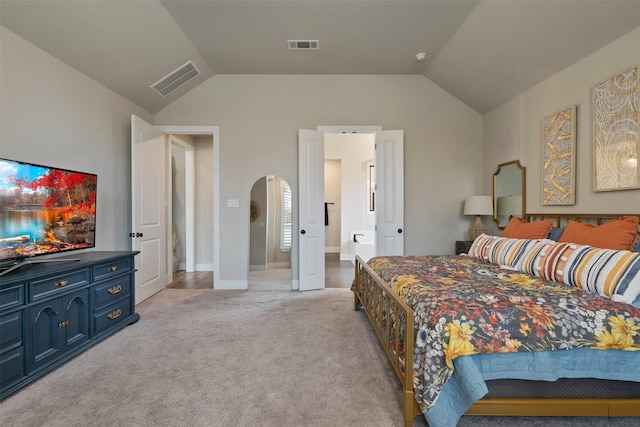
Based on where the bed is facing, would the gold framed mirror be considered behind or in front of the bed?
behind

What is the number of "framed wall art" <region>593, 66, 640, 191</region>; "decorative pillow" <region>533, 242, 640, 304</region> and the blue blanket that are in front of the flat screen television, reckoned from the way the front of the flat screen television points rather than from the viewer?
3

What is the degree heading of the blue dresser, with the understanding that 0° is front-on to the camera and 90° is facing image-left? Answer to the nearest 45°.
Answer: approximately 315°

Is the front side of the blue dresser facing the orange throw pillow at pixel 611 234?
yes

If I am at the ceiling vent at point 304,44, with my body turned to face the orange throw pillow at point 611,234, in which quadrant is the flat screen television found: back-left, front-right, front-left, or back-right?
back-right

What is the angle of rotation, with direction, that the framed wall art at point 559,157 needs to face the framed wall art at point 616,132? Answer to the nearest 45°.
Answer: approximately 90° to its left

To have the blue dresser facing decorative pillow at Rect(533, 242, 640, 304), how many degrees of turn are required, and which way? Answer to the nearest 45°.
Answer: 0° — it already faces it

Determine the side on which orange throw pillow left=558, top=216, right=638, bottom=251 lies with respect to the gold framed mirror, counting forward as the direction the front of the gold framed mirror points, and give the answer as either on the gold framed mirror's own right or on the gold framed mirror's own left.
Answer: on the gold framed mirror's own left

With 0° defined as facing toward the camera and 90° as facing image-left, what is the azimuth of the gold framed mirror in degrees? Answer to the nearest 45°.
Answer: approximately 45°

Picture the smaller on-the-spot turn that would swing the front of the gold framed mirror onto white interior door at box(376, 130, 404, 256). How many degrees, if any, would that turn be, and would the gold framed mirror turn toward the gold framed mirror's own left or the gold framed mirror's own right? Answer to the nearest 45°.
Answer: approximately 45° to the gold framed mirror's own right

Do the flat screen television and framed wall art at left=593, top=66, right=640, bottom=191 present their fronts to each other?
yes
